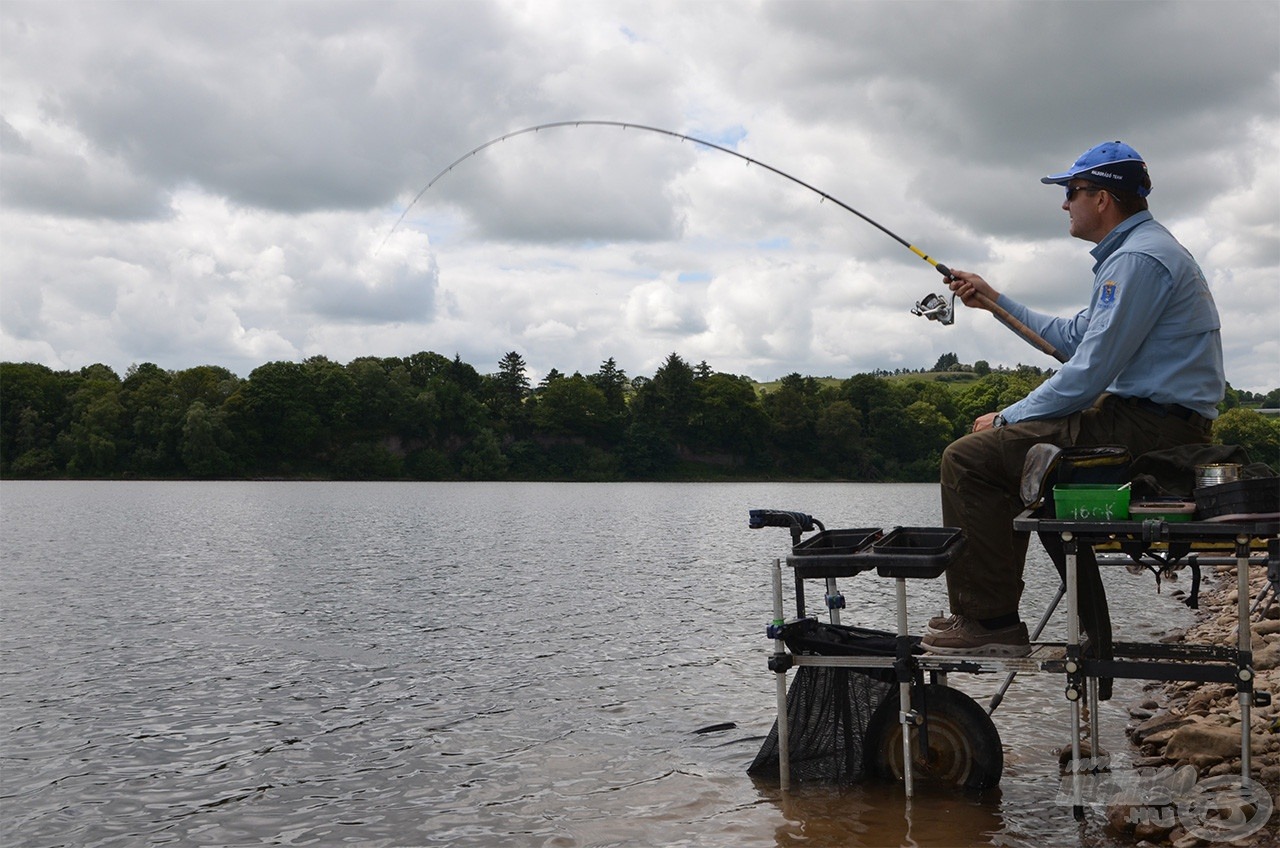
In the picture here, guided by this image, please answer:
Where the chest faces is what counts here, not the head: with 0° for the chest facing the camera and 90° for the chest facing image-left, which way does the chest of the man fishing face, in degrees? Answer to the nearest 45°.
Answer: approximately 90°

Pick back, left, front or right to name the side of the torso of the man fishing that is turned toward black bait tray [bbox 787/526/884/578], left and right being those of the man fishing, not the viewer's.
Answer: front

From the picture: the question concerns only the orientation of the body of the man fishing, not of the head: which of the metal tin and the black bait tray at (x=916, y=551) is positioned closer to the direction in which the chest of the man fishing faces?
the black bait tray

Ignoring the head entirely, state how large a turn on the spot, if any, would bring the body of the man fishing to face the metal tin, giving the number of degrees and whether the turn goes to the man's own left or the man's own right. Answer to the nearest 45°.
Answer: approximately 135° to the man's own left

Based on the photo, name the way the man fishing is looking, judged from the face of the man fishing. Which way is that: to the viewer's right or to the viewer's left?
to the viewer's left

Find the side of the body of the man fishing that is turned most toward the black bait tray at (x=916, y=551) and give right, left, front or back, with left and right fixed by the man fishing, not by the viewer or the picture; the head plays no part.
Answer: front
